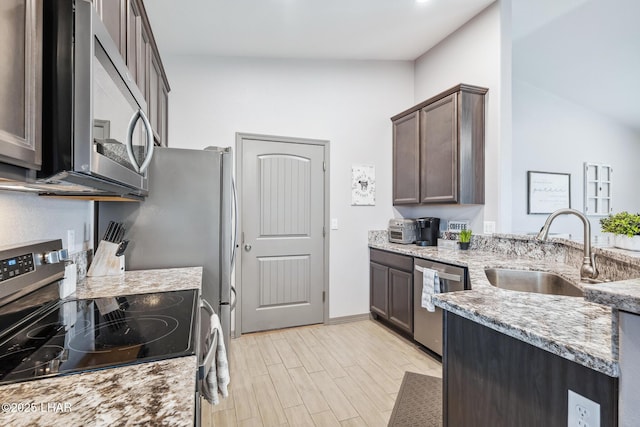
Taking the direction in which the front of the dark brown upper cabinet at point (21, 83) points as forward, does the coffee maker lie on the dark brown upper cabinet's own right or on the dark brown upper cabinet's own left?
on the dark brown upper cabinet's own left

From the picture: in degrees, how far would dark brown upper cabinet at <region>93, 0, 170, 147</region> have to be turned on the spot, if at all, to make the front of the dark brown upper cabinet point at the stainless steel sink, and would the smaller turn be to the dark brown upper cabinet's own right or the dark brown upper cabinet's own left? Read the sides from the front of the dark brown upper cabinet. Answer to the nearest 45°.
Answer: approximately 45° to the dark brown upper cabinet's own right

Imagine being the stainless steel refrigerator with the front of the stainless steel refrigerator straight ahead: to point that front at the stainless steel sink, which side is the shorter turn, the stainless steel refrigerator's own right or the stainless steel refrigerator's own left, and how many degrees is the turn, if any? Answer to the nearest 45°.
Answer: approximately 45° to the stainless steel refrigerator's own right

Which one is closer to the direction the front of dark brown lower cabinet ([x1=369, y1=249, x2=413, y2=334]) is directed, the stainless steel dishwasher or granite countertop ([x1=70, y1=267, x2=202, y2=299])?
the granite countertop

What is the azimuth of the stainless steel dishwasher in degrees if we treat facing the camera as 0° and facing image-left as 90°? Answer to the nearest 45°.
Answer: approximately 45°

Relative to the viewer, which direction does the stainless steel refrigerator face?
to the viewer's right

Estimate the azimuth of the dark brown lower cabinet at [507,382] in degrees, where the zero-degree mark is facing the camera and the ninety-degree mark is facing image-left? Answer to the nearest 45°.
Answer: approximately 45°

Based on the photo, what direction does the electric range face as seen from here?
to the viewer's right

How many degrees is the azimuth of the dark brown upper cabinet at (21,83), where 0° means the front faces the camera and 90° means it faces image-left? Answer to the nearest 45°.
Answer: approximately 315°

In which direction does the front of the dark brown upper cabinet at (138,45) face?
to the viewer's right
